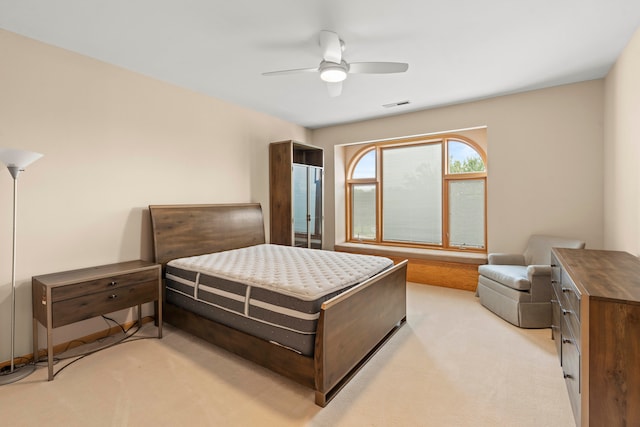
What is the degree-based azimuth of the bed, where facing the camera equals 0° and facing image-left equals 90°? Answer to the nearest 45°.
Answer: approximately 315°

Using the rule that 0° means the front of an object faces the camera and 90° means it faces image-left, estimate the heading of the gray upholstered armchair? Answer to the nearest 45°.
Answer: approximately 45°

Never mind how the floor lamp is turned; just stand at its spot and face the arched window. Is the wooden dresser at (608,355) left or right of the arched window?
right

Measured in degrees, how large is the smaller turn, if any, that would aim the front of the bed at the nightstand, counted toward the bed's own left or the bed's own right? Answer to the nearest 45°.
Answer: approximately 135° to the bed's own right

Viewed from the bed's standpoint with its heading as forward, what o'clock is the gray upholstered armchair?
The gray upholstered armchair is roughly at 10 o'clock from the bed.

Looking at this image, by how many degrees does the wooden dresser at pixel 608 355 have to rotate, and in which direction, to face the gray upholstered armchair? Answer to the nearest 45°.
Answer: approximately 90° to its right

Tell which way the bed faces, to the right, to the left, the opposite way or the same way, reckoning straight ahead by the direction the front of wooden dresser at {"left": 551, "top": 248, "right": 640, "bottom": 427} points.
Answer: the opposite way

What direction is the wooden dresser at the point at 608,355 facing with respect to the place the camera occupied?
facing to the left of the viewer

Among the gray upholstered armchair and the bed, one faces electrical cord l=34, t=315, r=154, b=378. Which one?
the gray upholstered armchair

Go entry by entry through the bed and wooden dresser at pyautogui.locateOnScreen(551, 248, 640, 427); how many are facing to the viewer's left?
1
